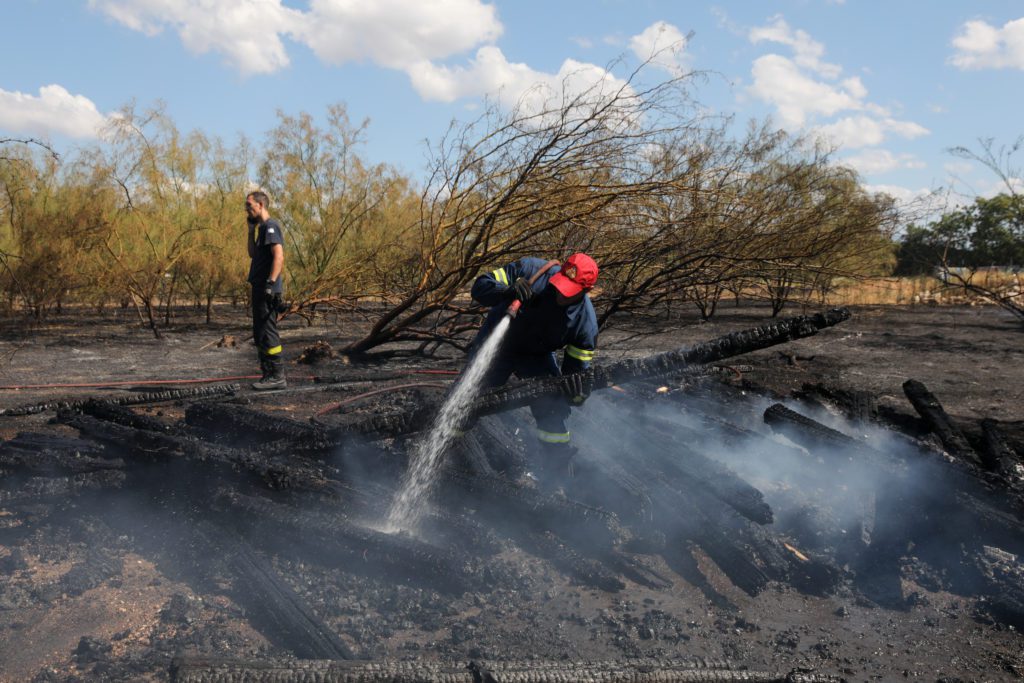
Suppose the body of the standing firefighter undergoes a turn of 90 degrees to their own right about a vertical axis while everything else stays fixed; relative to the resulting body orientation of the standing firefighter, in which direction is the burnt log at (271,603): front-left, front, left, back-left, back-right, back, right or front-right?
back

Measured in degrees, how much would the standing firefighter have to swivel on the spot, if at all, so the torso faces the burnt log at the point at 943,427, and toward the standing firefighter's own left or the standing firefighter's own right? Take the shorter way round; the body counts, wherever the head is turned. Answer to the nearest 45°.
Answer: approximately 135° to the standing firefighter's own left

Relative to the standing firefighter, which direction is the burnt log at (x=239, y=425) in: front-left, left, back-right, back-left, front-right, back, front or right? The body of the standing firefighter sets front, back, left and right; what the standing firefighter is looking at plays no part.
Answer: left

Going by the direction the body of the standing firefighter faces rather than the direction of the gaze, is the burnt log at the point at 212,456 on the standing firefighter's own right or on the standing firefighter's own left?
on the standing firefighter's own left

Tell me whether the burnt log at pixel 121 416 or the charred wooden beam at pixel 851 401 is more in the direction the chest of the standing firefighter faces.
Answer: the burnt log

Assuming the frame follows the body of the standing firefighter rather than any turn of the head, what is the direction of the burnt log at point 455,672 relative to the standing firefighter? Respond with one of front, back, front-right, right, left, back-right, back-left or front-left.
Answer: left

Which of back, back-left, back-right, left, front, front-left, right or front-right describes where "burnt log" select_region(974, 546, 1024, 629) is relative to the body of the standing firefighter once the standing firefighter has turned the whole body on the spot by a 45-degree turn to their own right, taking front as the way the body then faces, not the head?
back

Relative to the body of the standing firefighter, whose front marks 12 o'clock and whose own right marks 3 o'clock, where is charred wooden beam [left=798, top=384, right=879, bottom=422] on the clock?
The charred wooden beam is roughly at 7 o'clock from the standing firefighter.

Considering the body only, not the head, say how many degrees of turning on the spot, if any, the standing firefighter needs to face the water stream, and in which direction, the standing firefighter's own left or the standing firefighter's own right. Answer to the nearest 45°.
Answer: approximately 90° to the standing firefighter's own left

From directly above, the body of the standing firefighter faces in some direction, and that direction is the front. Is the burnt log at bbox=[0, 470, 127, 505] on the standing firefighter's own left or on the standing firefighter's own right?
on the standing firefighter's own left

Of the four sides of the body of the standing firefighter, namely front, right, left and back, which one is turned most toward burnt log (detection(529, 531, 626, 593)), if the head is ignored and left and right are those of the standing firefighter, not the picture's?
left

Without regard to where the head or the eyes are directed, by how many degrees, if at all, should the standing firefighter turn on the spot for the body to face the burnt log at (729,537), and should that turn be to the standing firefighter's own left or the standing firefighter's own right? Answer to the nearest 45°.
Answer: approximately 135° to the standing firefighter's own left

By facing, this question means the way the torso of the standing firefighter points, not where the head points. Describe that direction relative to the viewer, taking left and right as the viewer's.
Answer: facing to the left of the viewer

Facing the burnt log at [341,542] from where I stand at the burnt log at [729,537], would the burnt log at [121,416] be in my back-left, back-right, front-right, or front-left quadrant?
front-right
